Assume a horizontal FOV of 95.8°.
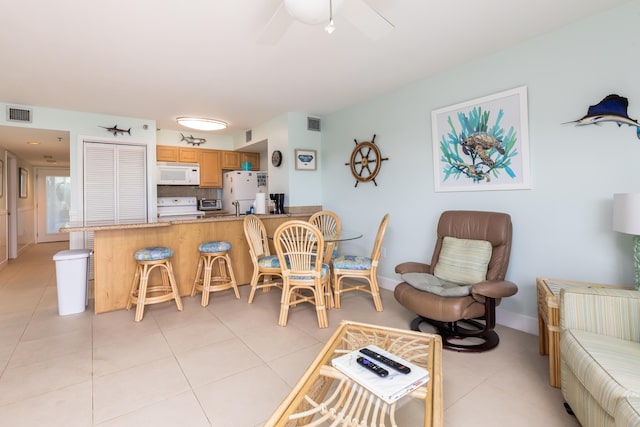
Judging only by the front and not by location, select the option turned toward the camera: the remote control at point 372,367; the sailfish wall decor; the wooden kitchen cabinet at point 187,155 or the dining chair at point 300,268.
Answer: the wooden kitchen cabinet

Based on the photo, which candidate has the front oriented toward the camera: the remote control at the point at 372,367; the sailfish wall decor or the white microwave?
the white microwave

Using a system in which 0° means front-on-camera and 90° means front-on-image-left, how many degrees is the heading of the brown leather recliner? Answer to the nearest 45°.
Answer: approximately 45°

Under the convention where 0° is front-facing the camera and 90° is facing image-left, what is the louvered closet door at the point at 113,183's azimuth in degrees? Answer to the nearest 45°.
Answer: approximately 0°

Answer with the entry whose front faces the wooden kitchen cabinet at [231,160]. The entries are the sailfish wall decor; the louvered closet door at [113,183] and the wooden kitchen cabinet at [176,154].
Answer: the sailfish wall decor

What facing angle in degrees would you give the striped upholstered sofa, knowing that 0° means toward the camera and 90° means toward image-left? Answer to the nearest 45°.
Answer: approximately 45°

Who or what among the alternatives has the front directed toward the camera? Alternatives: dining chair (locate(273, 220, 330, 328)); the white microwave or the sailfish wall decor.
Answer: the white microwave

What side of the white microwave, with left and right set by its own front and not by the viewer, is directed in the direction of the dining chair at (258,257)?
front

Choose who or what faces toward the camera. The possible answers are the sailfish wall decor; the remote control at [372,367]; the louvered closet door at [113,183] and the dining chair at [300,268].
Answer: the louvered closet door

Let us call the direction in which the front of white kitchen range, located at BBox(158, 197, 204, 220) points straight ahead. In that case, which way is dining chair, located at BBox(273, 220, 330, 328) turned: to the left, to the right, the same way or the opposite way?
the opposite way

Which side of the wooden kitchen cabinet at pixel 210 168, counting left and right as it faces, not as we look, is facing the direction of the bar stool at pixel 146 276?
front

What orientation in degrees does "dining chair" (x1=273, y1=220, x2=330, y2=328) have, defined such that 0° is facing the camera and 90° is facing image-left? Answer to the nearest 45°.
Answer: approximately 180°
